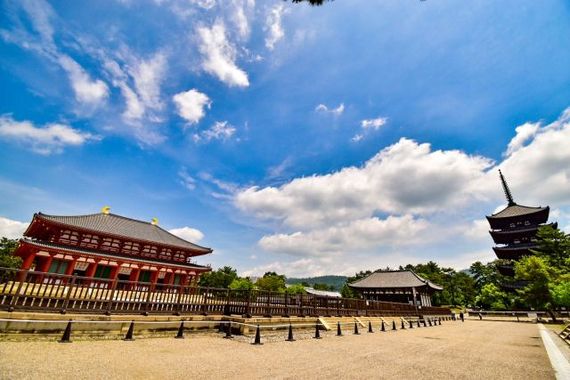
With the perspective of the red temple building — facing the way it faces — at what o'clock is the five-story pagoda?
The five-story pagoda is roughly at 11 o'clock from the red temple building.

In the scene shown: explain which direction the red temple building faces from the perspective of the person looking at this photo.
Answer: facing the viewer and to the right of the viewer

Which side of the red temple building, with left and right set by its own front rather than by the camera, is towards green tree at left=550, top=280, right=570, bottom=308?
front

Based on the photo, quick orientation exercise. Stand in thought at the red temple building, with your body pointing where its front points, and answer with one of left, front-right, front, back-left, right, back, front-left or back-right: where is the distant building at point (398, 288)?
front-left

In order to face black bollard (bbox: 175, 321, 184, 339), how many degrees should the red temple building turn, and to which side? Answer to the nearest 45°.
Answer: approximately 45° to its right

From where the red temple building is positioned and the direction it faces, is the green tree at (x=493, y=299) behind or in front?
in front
